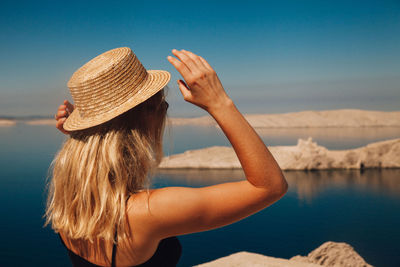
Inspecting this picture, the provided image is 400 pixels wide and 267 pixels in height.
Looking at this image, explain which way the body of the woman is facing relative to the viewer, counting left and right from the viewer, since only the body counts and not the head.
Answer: facing away from the viewer and to the right of the viewer
